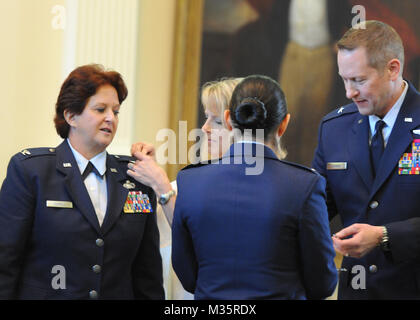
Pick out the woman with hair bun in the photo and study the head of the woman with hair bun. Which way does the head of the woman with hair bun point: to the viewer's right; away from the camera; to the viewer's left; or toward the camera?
away from the camera

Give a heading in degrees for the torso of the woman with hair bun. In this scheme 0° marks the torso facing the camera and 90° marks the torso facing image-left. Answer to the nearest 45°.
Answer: approximately 180°

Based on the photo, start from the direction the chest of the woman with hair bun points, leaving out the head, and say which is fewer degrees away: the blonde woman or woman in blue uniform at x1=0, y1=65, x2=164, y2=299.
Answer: the blonde woman

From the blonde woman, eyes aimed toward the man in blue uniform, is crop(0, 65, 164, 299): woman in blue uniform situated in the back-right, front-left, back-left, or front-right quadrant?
back-right

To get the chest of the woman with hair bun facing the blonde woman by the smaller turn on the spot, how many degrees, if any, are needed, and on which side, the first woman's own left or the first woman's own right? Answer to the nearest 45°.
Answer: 0° — they already face them

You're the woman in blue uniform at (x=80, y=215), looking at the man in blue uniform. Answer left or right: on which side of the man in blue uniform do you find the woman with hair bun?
right

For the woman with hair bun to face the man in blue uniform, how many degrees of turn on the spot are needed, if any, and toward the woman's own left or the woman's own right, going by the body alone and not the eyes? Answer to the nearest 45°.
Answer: approximately 45° to the woman's own right

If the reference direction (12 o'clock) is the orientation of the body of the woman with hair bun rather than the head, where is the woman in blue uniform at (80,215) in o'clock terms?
The woman in blue uniform is roughly at 10 o'clock from the woman with hair bun.
